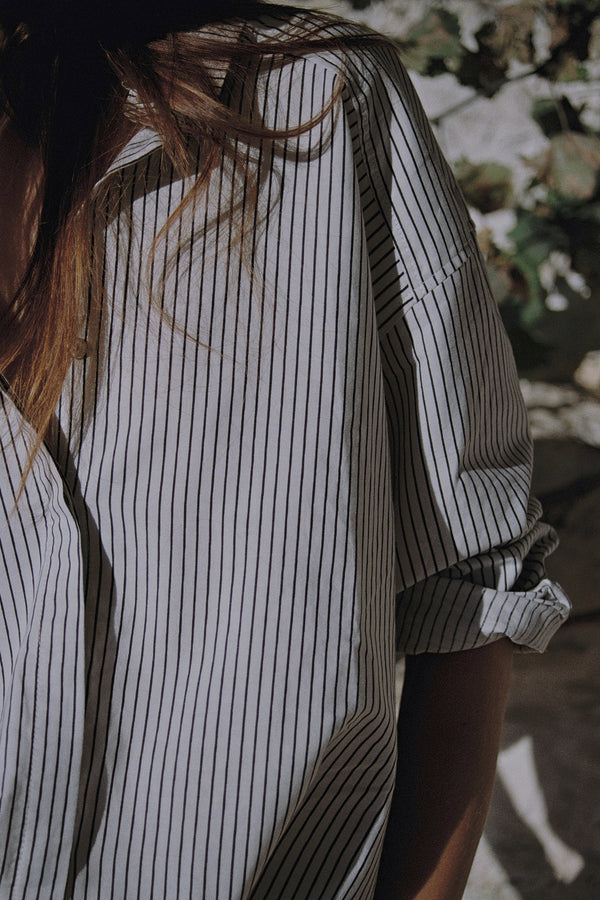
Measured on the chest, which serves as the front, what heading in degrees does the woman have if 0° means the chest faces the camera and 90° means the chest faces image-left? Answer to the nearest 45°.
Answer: approximately 0°

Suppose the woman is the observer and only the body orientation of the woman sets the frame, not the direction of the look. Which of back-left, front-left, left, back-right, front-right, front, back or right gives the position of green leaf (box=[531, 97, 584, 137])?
back-left

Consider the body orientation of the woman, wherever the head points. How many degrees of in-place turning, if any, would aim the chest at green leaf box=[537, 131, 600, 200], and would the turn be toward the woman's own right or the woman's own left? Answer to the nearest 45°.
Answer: approximately 135° to the woman's own left

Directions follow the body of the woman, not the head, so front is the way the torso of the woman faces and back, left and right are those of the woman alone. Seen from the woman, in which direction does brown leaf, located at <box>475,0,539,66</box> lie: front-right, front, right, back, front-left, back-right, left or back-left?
back-left

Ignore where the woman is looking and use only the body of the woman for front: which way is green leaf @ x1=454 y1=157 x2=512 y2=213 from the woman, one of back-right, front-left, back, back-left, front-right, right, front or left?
back-left

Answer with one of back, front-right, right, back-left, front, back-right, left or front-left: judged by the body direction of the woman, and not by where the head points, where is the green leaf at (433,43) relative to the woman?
back-left
